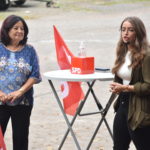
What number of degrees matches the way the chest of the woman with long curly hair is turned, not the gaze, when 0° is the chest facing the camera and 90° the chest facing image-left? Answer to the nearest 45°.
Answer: approximately 45°

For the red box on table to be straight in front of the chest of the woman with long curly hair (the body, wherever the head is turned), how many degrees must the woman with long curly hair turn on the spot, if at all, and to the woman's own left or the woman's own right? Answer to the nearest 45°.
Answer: approximately 90° to the woman's own right

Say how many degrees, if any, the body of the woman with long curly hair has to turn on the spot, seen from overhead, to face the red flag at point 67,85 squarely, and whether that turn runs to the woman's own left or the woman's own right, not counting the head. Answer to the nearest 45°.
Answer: approximately 90° to the woman's own right
